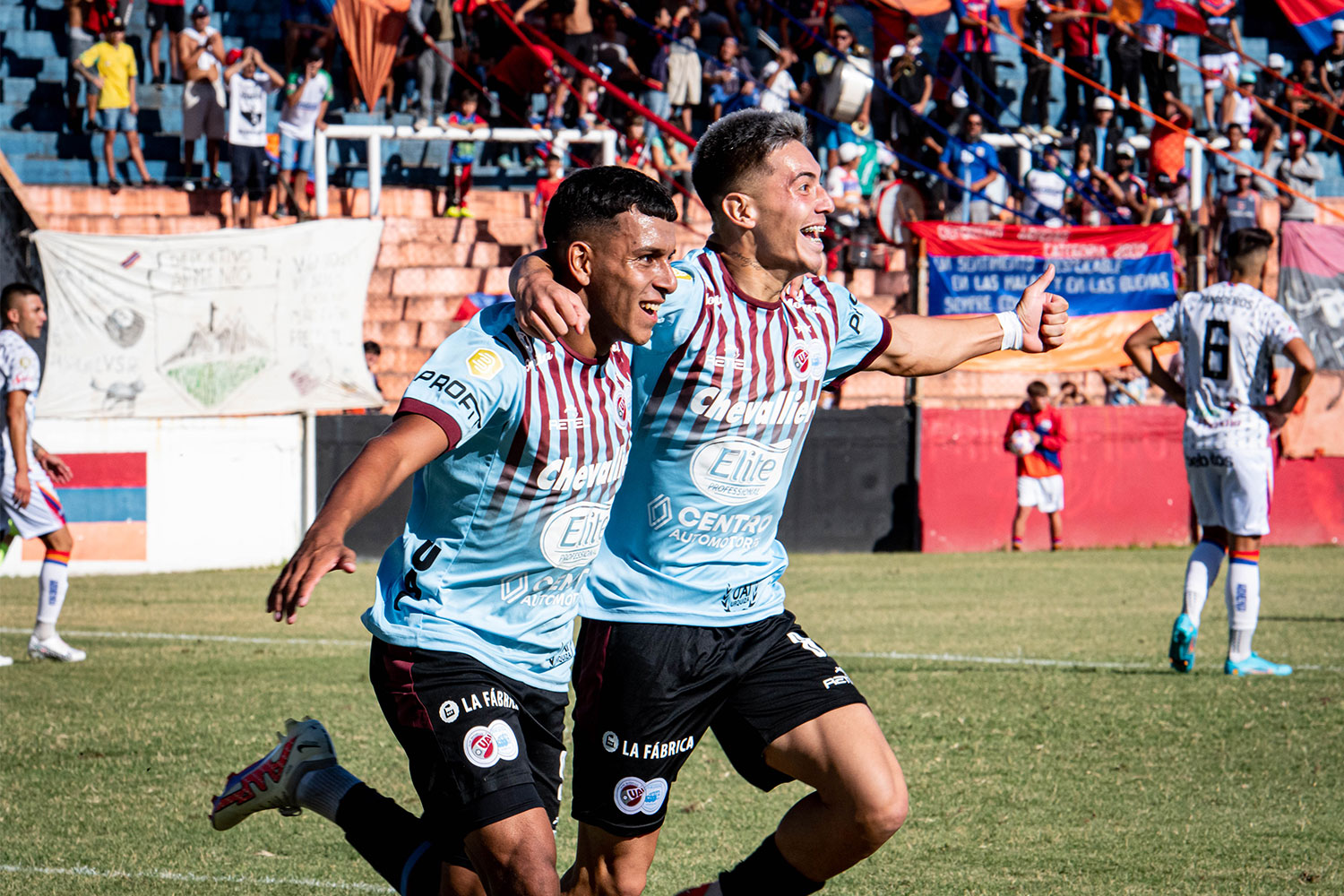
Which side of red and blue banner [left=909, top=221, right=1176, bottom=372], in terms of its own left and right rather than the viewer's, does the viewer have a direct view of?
front

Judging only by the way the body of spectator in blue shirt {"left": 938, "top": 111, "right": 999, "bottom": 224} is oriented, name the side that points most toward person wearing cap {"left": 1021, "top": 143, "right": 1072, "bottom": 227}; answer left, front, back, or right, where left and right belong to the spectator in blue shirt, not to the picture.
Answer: left

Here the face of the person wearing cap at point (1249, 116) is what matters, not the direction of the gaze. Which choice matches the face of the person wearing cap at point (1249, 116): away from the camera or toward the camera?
toward the camera

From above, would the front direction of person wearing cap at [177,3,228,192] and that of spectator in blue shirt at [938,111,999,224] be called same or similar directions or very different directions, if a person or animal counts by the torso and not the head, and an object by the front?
same or similar directions

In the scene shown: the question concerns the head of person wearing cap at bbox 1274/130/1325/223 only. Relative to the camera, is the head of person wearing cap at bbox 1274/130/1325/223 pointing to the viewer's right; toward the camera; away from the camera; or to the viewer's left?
toward the camera

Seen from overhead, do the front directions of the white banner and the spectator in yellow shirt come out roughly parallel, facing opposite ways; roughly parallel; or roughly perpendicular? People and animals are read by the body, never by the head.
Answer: roughly parallel

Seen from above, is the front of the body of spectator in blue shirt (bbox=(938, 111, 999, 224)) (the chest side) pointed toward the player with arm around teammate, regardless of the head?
yes

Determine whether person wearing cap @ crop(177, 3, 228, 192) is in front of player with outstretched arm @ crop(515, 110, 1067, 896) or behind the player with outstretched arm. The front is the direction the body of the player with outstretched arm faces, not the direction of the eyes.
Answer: behind

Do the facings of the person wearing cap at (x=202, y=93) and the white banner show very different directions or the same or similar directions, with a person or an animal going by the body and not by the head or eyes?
same or similar directions

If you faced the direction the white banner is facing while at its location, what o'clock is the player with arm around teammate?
The player with arm around teammate is roughly at 12 o'clock from the white banner.

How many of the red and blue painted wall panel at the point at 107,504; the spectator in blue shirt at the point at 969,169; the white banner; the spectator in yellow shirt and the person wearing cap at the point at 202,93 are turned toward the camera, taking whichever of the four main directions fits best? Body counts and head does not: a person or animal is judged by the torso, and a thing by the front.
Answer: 5

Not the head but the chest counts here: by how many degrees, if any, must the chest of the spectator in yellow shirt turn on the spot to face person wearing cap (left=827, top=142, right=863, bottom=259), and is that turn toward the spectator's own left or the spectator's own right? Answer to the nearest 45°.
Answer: approximately 90° to the spectator's own left

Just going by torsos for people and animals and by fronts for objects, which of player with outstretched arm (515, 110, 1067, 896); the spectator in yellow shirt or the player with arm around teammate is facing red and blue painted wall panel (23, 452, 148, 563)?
the spectator in yellow shirt
